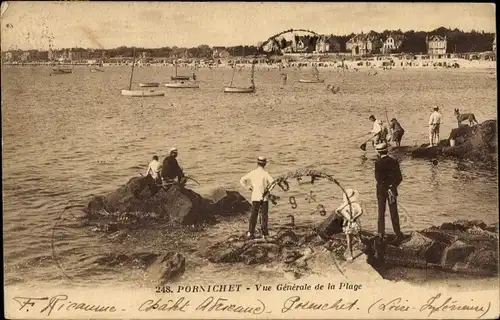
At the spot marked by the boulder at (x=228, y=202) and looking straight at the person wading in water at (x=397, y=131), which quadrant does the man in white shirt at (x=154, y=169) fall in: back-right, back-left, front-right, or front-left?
back-left

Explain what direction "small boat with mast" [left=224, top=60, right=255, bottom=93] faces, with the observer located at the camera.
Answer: facing to the left of the viewer

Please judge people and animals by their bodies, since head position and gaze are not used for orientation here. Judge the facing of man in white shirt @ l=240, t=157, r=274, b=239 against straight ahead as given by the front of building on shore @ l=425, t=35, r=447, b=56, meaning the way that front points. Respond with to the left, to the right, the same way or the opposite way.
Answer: the opposite way

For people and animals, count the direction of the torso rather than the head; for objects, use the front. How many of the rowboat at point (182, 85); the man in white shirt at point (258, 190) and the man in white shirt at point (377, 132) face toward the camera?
0

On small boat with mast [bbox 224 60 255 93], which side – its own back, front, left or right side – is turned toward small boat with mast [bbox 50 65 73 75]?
front

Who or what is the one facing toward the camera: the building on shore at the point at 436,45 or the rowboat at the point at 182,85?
the building on shore

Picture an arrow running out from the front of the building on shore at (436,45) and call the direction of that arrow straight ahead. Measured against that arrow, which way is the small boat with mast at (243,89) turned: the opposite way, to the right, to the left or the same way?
to the right

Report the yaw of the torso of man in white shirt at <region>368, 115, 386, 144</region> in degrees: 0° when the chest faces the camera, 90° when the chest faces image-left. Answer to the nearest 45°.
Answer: approximately 90°

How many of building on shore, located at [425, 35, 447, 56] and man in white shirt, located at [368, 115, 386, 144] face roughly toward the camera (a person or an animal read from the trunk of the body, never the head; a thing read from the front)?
1

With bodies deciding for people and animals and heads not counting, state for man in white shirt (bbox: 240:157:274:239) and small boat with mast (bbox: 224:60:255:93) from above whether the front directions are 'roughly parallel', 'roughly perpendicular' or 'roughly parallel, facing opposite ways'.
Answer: roughly perpendicular

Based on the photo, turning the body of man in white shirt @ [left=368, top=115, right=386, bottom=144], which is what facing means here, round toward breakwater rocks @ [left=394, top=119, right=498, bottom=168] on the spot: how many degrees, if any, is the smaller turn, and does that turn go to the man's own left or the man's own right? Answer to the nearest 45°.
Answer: approximately 180°
